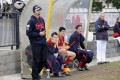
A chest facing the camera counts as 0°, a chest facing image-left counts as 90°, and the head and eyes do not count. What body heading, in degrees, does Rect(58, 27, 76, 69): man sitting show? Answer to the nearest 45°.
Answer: approximately 315°

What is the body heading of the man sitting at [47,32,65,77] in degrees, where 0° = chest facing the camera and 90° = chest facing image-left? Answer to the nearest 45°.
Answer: approximately 315°

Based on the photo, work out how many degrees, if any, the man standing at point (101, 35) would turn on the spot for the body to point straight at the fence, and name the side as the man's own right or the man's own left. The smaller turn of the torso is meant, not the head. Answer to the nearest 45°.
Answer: approximately 90° to the man's own right
